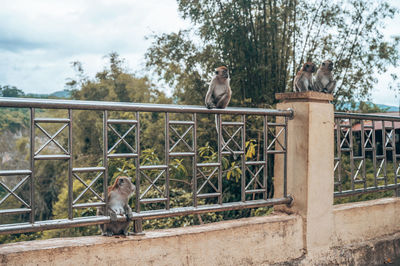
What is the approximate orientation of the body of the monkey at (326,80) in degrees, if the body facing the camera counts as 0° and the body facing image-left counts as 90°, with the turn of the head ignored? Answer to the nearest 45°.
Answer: approximately 315°

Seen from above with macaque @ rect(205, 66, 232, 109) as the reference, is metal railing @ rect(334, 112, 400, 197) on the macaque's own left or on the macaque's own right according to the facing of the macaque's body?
on the macaque's own left

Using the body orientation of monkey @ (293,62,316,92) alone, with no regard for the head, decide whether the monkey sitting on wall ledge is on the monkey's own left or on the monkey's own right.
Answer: on the monkey's own right

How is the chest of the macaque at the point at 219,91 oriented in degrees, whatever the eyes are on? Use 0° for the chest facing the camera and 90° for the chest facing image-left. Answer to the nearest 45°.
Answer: approximately 315°

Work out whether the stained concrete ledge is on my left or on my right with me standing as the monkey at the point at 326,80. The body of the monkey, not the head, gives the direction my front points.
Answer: on my right
